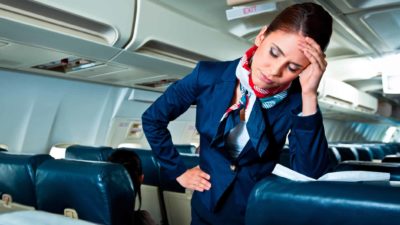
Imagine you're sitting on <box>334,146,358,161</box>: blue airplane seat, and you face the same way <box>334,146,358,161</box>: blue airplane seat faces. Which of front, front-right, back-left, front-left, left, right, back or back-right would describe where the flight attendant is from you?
back-right

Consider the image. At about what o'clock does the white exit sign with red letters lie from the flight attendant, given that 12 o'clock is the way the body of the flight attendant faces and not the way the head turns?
The white exit sign with red letters is roughly at 6 o'clock from the flight attendant.

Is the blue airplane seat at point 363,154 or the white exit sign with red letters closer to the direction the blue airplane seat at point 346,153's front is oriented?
the blue airplane seat

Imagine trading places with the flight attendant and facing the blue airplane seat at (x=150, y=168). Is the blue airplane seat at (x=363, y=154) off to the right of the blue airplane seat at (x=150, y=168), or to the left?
right

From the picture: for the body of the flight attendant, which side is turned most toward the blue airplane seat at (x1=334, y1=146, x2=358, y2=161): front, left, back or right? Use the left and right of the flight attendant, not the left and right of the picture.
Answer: back

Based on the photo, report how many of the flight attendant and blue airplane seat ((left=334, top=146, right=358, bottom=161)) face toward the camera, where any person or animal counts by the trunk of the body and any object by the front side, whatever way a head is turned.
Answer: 1

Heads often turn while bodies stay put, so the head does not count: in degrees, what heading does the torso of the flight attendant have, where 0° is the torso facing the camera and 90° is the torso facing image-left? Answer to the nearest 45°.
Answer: approximately 0°

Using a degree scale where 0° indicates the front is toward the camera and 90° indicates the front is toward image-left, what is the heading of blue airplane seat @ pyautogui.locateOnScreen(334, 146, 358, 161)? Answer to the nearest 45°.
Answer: approximately 225°
